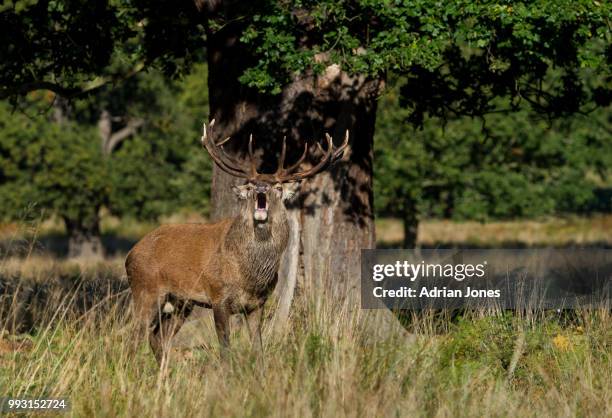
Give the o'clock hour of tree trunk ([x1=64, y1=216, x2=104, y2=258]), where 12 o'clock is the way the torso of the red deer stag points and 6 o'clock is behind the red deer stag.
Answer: The tree trunk is roughly at 7 o'clock from the red deer stag.

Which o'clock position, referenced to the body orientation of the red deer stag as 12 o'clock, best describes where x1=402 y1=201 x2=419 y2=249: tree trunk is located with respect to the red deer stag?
The tree trunk is roughly at 8 o'clock from the red deer stag.

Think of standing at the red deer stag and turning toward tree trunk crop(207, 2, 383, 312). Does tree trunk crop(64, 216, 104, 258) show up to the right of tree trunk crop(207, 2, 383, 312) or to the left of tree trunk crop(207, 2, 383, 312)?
left

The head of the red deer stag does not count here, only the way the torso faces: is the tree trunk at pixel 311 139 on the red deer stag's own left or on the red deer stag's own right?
on the red deer stag's own left

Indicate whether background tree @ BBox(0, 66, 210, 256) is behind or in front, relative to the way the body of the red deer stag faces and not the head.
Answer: behind
